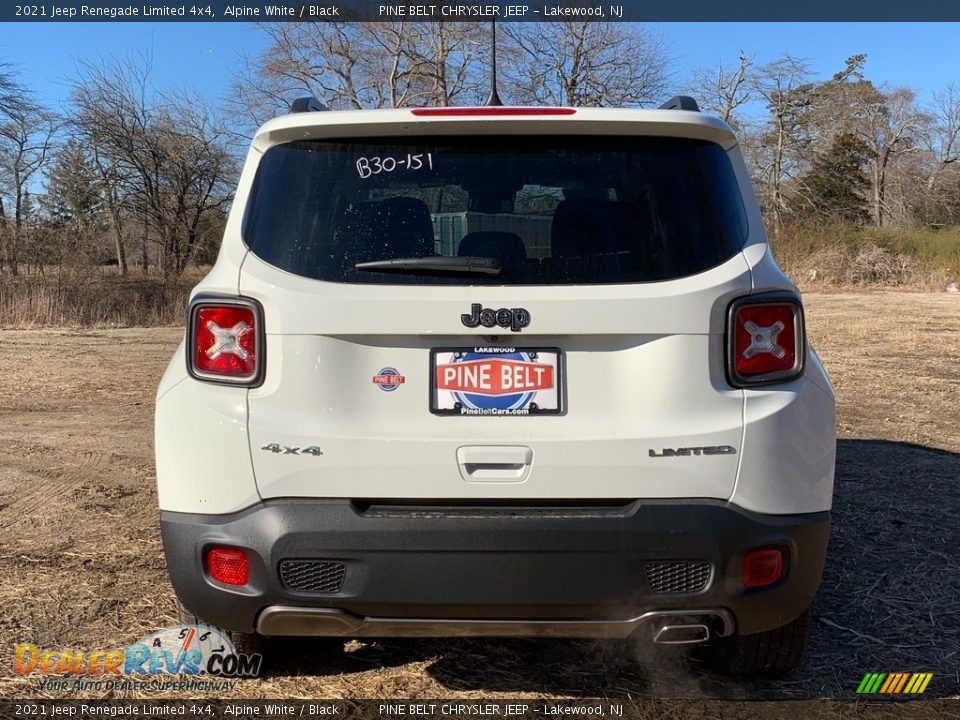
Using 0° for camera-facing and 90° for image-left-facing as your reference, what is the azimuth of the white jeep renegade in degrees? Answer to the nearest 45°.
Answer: approximately 180°
